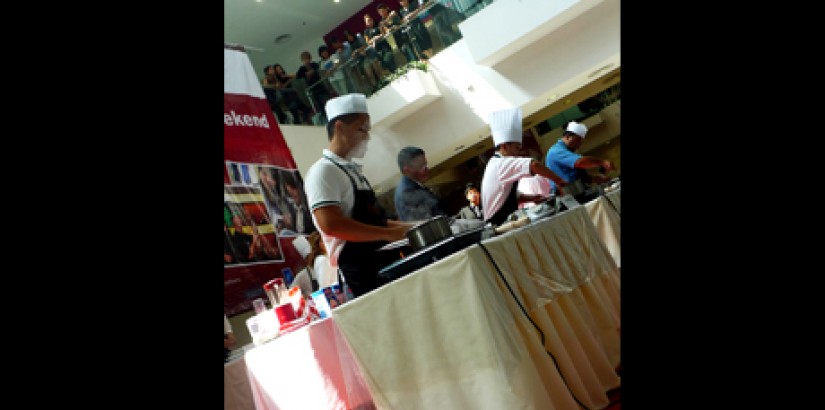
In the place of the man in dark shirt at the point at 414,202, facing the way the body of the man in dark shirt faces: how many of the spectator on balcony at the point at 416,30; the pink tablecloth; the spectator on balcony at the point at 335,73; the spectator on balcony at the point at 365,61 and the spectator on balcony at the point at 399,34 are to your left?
4

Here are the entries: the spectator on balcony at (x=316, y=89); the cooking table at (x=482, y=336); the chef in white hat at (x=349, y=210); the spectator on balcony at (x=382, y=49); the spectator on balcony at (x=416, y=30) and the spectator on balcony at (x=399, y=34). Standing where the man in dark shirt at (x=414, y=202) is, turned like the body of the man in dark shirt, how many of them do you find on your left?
4

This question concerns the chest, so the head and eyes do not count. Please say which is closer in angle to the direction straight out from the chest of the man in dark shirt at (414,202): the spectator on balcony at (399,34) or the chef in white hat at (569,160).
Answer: the chef in white hat
